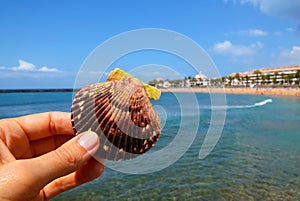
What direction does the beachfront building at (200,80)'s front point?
toward the camera
